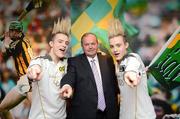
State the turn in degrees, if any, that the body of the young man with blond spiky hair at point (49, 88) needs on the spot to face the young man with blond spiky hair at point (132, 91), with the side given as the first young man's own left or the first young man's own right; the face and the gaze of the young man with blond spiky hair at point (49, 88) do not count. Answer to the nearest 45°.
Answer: approximately 45° to the first young man's own left

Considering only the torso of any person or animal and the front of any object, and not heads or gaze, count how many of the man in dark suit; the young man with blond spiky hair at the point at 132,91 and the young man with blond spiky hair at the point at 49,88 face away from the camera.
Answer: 0

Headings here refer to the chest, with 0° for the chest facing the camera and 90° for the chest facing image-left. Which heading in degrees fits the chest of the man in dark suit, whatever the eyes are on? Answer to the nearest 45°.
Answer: approximately 0°

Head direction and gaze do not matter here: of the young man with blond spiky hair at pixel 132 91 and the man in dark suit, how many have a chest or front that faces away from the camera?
0

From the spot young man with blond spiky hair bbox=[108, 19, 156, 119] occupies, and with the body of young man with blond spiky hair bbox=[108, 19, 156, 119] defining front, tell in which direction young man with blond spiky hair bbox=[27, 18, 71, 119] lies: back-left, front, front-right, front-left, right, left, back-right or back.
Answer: front-right

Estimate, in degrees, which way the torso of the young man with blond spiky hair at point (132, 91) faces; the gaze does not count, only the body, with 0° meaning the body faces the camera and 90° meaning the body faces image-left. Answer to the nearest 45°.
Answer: approximately 45°

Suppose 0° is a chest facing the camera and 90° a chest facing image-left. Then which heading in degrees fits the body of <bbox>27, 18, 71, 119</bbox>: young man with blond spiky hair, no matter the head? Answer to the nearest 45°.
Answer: approximately 315°

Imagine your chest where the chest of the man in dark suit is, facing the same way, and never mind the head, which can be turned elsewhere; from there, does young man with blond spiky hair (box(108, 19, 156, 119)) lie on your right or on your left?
on your left

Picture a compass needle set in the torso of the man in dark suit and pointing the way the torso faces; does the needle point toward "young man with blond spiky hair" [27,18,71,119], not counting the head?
no

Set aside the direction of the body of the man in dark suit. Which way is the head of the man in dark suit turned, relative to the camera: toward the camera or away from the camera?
toward the camera
